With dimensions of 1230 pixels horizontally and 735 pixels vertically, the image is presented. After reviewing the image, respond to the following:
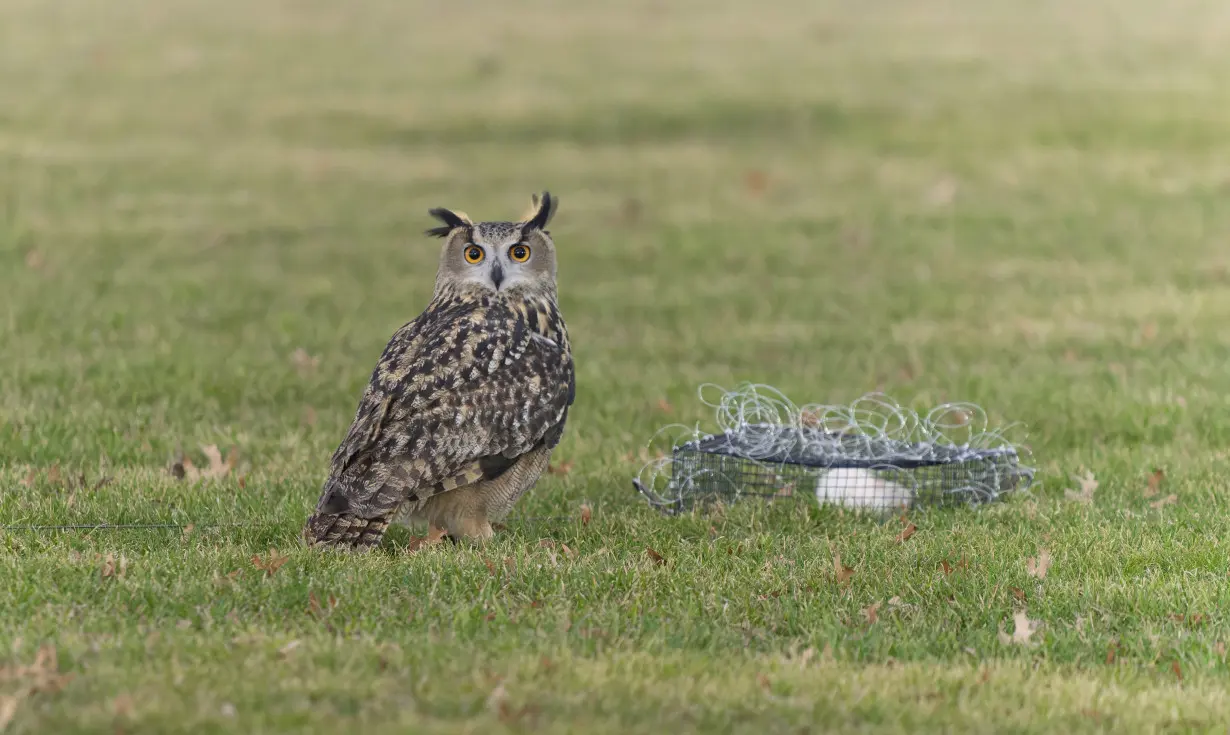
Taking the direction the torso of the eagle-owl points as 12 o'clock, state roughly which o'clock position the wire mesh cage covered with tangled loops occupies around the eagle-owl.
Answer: The wire mesh cage covered with tangled loops is roughly at 1 o'clock from the eagle-owl.

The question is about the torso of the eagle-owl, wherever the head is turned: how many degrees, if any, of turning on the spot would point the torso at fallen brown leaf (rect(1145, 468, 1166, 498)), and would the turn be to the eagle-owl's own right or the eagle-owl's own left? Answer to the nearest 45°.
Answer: approximately 45° to the eagle-owl's own right

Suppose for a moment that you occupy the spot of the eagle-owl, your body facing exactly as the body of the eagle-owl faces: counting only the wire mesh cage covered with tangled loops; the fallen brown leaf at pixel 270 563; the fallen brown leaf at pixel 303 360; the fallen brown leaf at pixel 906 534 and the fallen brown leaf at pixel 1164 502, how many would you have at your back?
1

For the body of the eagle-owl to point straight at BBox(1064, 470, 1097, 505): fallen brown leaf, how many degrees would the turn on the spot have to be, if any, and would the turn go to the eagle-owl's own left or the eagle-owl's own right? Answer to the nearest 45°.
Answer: approximately 45° to the eagle-owl's own right

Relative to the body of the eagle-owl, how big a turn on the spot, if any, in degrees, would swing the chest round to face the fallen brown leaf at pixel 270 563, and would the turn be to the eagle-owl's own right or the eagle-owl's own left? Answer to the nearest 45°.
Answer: approximately 180°

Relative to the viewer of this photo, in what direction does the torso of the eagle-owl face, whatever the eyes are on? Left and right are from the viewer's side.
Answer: facing away from the viewer and to the right of the viewer

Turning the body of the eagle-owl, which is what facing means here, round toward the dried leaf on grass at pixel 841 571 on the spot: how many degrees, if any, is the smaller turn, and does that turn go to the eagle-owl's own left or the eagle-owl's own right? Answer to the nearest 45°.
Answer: approximately 90° to the eagle-owl's own right

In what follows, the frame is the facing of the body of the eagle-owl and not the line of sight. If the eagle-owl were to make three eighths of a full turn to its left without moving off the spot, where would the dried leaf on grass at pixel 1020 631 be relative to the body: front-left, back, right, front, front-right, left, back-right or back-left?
back-left

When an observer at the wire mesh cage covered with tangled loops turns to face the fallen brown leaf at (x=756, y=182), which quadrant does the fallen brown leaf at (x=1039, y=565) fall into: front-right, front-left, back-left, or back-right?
back-right

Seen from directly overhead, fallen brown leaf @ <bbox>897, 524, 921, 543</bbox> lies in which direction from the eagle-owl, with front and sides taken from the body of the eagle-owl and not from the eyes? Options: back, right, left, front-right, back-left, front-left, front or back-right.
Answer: front-right

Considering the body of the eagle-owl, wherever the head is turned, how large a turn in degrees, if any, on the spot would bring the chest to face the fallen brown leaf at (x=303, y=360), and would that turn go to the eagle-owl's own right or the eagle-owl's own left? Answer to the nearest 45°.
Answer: approximately 45° to the eagle-owl's own left

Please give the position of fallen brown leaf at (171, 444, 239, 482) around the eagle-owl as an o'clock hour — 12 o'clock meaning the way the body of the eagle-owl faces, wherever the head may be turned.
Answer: The fallen brown leaf is roughly at 9 o'clock from the eagle-owl.
